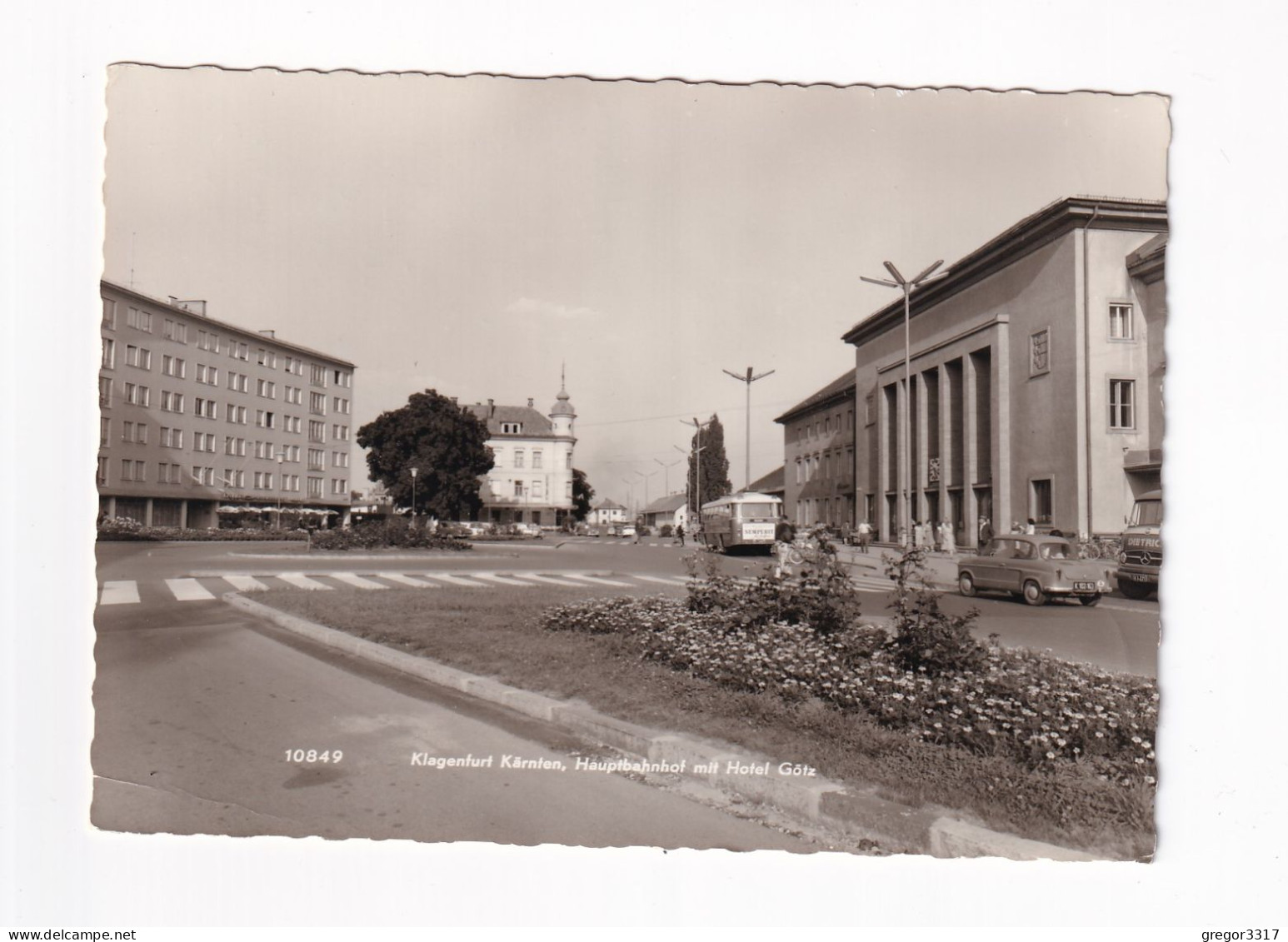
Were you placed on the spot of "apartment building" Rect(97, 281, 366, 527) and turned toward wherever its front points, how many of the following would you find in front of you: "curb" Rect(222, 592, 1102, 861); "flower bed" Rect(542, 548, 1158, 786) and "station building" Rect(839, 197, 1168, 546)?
3

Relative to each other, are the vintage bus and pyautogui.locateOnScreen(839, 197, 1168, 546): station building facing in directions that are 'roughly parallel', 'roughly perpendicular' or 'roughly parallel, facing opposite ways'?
roughly perpendicular

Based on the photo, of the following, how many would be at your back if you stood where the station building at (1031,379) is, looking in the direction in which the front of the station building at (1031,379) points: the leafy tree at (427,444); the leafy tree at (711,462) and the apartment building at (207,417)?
0

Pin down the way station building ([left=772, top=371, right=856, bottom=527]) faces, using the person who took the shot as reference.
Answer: facing the viewer and to the left of the viewer

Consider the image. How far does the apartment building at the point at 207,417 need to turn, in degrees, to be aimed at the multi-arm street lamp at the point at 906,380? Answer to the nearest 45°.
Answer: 0° — it already faces it

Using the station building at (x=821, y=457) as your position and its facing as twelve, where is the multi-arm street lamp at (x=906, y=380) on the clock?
The multi-arm street lamp is roughly at 9 o'clock from the station building.

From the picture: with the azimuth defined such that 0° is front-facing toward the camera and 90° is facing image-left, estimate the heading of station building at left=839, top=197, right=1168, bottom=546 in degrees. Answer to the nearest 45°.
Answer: approximately 45°

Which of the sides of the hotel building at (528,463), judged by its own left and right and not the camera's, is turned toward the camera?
front

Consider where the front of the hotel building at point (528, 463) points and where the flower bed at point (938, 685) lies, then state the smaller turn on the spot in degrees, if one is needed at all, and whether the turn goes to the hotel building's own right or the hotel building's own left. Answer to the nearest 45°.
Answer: approximately 45° to the hotel building's own left

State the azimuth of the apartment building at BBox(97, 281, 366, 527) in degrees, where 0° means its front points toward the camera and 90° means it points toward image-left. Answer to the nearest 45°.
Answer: approximately 315°
